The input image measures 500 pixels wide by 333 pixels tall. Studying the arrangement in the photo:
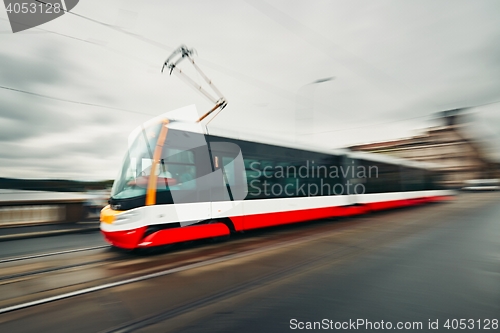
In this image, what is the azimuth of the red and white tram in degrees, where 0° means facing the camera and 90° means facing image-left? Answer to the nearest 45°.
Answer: approximately 45°
